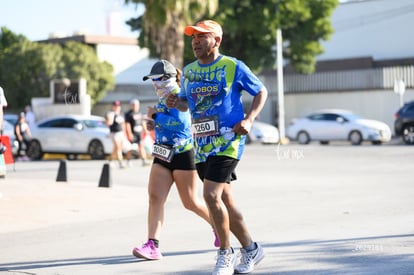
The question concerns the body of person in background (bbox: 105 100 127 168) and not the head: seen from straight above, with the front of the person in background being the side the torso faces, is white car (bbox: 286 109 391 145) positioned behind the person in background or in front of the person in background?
behind

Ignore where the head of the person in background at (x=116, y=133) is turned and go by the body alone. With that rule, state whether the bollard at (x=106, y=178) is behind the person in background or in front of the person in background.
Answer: in front

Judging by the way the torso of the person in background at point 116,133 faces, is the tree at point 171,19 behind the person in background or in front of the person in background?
behind

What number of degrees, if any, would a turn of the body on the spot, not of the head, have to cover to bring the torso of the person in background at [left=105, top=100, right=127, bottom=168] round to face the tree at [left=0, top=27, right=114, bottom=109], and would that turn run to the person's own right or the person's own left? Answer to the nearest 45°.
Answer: approximately 135° to the person's own right

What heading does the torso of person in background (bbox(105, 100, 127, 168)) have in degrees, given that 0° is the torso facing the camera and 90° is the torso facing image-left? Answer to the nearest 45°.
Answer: approximately 45°
